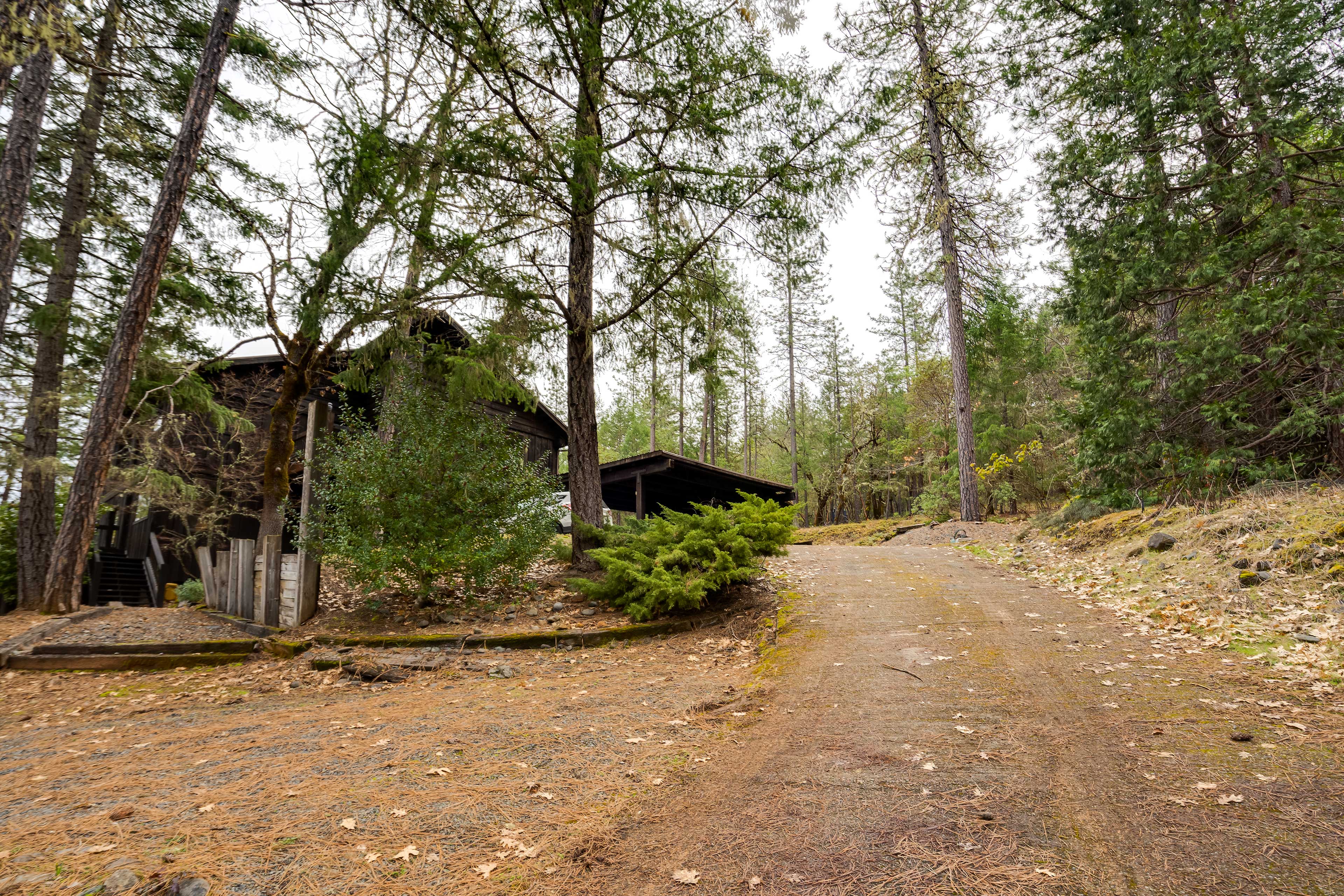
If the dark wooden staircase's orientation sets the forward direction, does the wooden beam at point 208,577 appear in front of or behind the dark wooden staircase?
in front

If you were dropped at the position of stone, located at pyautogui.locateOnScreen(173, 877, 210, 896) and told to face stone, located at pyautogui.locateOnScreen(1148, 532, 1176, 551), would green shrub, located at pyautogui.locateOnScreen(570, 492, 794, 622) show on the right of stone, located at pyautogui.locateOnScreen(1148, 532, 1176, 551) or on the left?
left

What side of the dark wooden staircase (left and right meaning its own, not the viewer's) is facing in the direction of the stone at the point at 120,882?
front

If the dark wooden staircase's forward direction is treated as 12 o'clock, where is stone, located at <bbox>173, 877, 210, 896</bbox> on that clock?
The stone is roughly at 12 o'clock from the dark wooden staircase.

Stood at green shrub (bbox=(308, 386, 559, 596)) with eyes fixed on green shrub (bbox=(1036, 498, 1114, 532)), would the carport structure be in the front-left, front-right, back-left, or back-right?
front-left

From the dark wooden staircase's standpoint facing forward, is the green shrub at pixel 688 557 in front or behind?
in front

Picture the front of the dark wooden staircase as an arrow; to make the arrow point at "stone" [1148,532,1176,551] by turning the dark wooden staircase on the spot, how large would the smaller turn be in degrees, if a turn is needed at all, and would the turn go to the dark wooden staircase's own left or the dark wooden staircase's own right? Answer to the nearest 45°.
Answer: approximately 45° to the dark wooden staircase's own left

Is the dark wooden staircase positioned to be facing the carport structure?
no

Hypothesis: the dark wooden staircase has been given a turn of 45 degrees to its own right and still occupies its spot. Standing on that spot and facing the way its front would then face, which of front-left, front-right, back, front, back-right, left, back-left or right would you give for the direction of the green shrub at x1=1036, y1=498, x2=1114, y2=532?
left

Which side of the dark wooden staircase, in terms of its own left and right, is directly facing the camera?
front
